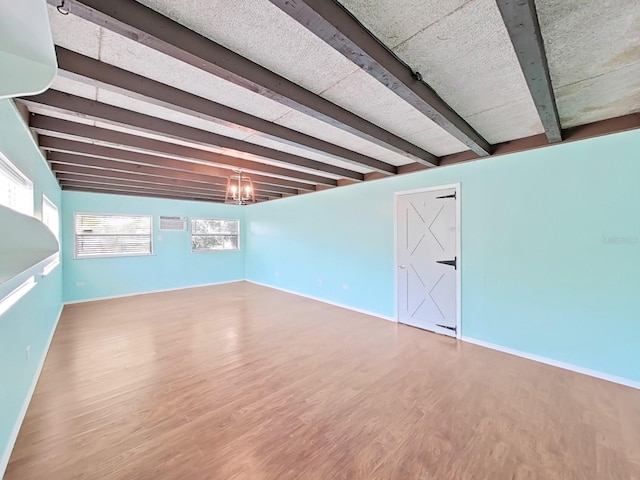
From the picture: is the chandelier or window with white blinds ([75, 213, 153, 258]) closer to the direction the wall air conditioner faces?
the chandelier

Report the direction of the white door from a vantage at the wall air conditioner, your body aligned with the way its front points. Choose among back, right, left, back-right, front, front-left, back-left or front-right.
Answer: front-left

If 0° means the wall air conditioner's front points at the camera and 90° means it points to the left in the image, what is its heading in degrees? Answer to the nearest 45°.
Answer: approximately 0°

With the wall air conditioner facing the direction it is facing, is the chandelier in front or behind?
in front

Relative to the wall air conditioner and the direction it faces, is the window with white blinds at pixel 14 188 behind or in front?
in front

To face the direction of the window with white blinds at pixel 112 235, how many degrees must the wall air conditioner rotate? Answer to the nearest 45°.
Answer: approximately 90° to its right
